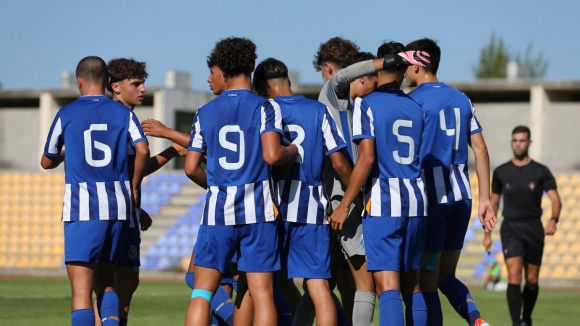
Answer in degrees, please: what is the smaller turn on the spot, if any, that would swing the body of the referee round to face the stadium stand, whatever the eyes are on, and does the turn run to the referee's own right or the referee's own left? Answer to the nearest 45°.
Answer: approximately 135° to the referee's own right

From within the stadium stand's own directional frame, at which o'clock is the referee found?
The referee is roughly at 11 o'clock from the stadium stand.

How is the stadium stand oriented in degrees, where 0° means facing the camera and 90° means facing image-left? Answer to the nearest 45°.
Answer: approximately 0°

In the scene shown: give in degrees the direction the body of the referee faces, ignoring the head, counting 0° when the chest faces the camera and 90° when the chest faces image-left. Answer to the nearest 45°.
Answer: approximately 0°

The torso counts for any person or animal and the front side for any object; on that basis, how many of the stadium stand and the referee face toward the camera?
2
